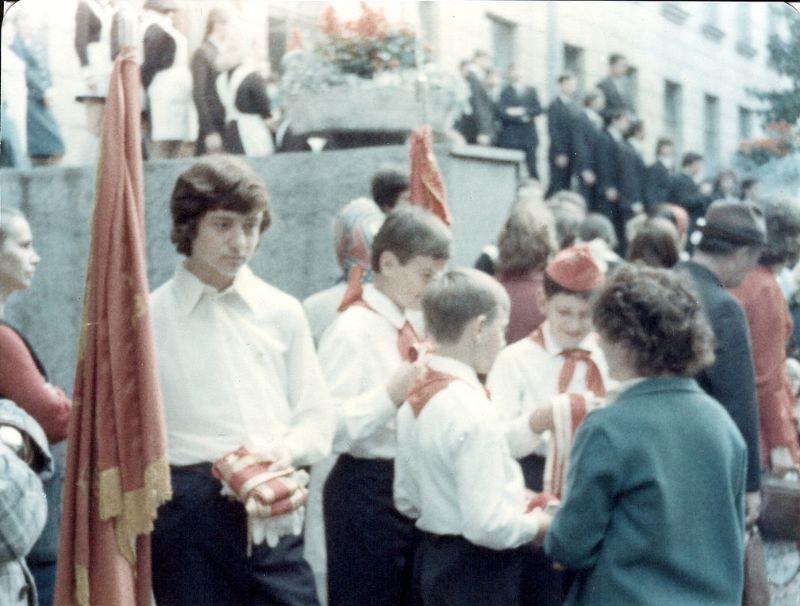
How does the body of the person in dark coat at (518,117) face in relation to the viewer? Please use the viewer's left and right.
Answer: facing the viewer

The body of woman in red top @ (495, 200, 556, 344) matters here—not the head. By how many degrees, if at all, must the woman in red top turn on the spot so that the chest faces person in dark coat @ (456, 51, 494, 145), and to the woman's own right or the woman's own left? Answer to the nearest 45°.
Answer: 0° — they already face them

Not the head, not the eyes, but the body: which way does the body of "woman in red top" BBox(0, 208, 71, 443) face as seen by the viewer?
to the viewer's right

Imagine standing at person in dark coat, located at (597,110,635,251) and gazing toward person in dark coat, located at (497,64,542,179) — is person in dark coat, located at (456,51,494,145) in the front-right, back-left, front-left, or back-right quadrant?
front-left

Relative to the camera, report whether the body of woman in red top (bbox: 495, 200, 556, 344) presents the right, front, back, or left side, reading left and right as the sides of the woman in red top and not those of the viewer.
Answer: back

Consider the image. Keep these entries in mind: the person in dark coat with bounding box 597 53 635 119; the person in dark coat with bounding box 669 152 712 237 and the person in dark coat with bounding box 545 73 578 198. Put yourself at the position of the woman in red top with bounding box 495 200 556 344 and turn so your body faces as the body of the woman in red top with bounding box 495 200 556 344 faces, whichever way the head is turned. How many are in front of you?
3

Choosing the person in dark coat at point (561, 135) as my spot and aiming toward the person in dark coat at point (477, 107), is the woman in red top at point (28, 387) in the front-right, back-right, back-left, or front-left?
front-left

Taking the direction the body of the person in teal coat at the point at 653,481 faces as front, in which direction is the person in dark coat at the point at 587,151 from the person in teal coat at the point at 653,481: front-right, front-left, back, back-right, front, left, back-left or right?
front-right

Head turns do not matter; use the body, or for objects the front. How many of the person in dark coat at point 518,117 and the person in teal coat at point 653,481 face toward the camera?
1

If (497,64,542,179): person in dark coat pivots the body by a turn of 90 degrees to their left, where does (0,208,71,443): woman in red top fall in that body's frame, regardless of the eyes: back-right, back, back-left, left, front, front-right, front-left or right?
right

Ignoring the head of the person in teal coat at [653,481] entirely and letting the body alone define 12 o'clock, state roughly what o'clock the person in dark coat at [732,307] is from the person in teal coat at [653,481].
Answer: the person in dark coat at [732,307] is roughly at 2 o'clock from the person in teal coat at [653,481].

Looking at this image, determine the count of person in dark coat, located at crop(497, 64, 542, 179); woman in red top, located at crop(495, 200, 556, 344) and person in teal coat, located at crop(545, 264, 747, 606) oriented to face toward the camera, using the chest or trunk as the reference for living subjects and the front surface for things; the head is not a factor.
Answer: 1

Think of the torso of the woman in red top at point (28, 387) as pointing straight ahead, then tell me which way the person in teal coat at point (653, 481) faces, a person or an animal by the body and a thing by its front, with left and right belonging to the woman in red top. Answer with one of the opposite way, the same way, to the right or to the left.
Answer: to the left

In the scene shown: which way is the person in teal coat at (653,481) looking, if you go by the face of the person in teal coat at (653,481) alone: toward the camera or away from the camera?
away from the camera

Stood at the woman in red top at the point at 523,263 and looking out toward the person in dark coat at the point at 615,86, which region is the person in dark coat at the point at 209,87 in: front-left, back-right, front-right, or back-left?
front-left

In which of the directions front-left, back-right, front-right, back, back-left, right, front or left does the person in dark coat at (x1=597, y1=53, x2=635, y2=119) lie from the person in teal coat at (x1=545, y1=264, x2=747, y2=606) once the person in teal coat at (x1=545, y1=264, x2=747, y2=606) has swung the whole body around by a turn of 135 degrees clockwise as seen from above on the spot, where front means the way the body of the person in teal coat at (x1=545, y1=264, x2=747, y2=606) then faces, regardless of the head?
left

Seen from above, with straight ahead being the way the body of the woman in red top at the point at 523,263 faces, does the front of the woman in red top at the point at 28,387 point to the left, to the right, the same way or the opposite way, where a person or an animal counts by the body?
to the right
